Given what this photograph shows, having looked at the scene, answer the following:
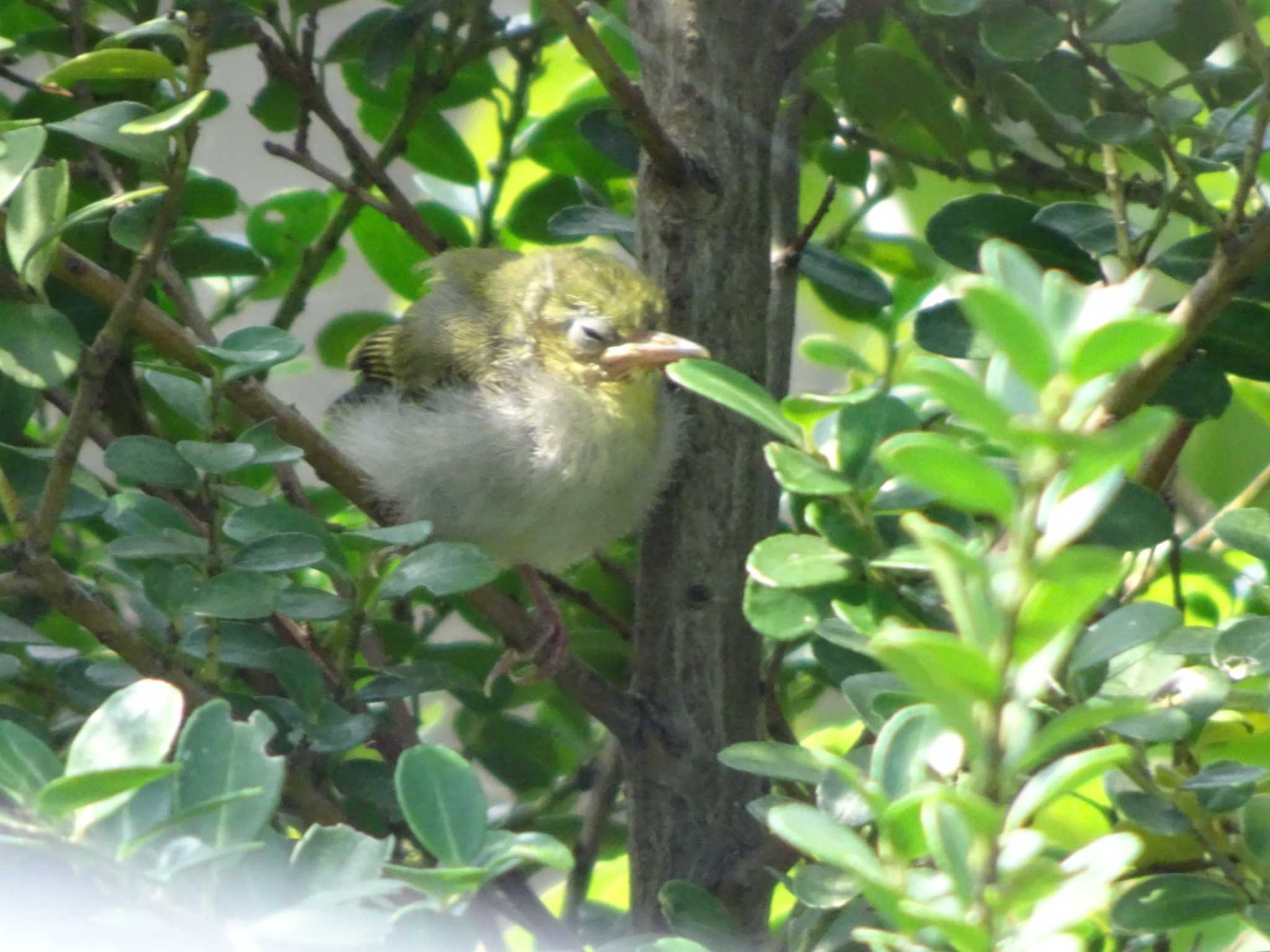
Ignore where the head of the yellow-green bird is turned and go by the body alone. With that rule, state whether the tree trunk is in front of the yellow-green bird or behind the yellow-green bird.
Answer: in front
